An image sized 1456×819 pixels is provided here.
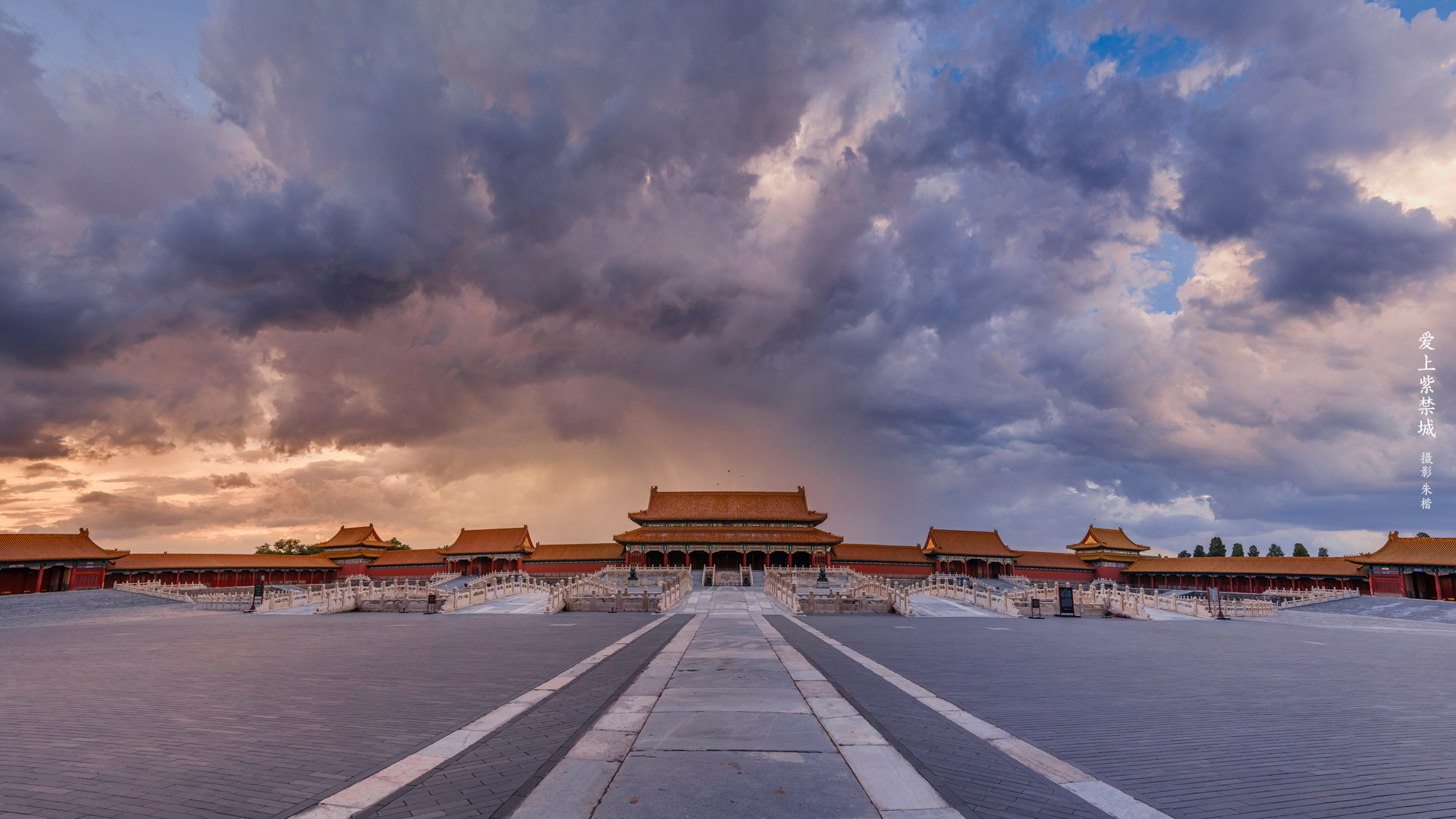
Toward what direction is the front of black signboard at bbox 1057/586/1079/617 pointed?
toward the camera
